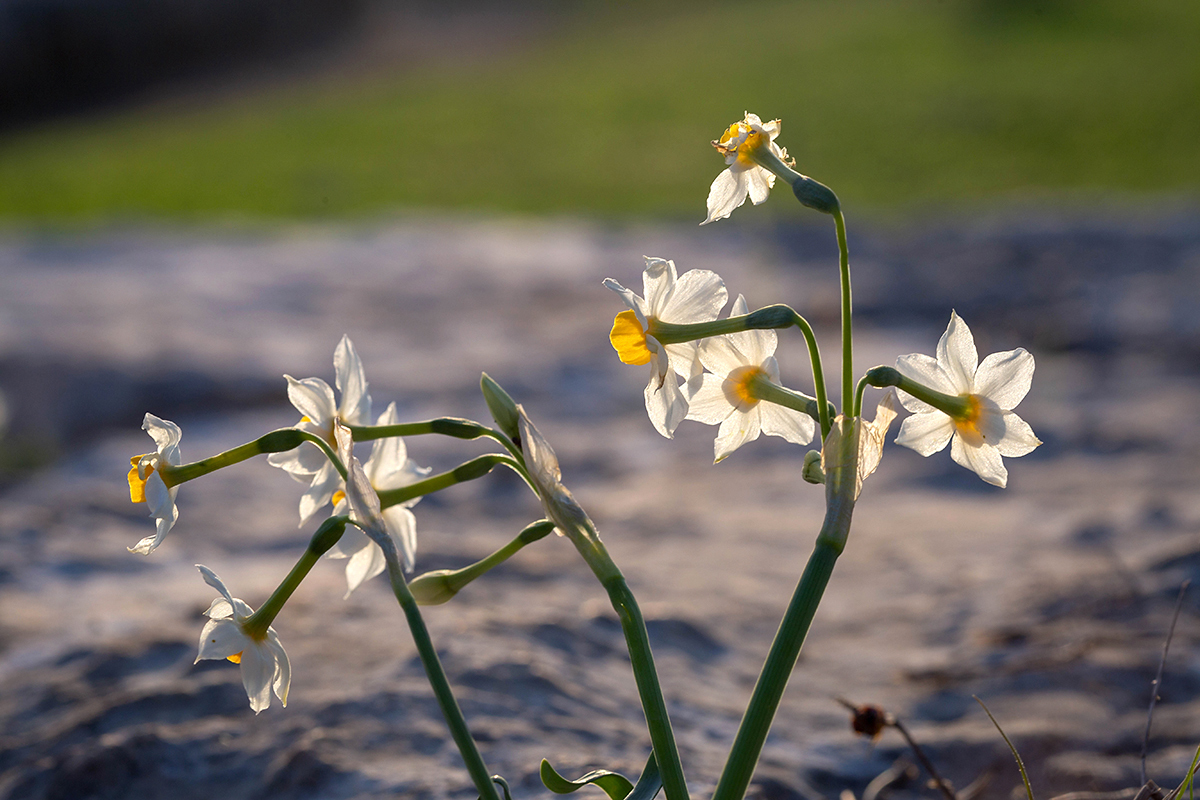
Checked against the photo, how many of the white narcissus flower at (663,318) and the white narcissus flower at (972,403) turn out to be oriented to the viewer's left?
1

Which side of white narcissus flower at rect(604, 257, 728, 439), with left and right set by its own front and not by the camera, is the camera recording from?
left

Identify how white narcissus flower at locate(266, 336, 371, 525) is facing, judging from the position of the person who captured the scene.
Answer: facing away from the viewer and to the left of the viewer
